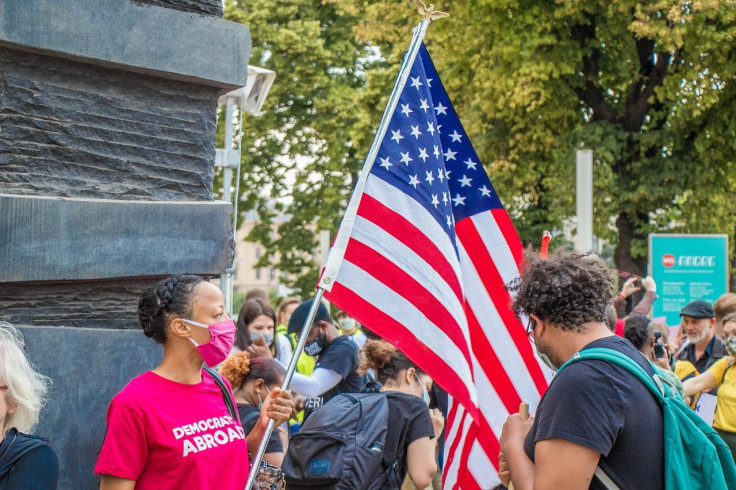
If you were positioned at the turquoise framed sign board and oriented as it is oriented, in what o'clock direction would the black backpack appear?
The black backpack is roughly at 12 o'clock from the turquoise framed sign board.

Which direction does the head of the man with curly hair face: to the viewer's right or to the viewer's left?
to the viewer's left

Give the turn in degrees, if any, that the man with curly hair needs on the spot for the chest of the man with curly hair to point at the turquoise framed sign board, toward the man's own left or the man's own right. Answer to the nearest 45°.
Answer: approximately 45° to the man's own right

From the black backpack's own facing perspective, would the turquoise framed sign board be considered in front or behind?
behind

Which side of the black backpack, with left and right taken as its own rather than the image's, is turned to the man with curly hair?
left

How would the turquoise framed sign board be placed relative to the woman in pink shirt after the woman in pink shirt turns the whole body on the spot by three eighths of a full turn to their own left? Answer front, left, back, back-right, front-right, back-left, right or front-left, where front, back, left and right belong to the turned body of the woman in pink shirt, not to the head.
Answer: front-right

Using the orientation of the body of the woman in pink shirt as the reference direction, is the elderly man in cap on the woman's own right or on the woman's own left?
on the woman's own left

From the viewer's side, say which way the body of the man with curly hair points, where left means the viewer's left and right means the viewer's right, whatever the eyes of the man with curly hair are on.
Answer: facing away from the viewer and to the left of the viewer

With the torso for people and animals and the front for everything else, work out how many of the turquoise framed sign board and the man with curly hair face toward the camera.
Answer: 1

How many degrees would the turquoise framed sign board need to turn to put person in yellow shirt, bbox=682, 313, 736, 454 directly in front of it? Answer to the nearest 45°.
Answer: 0° — it already faces them

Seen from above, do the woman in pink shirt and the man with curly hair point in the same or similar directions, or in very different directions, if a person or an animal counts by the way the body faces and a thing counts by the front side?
very different directions
